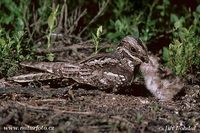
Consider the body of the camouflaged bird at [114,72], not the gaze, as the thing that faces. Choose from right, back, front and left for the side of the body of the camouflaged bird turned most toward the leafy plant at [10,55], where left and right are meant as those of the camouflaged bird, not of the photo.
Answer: back

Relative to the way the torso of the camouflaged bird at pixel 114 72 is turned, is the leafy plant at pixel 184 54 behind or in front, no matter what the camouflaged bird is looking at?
in front

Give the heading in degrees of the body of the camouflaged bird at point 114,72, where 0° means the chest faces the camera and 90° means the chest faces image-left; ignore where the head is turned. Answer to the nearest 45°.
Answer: approximately 270°

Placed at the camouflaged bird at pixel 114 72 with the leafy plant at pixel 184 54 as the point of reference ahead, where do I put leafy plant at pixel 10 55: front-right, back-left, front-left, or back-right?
back-left

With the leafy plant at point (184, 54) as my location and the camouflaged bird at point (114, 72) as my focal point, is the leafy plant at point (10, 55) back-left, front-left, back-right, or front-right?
front-right
